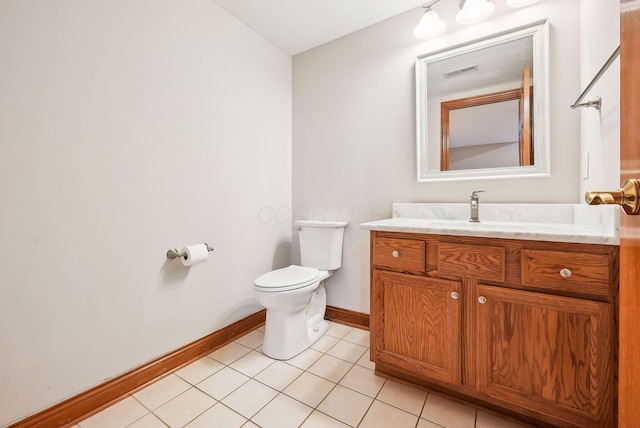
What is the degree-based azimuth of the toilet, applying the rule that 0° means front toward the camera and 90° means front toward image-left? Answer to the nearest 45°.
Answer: approximately 45°

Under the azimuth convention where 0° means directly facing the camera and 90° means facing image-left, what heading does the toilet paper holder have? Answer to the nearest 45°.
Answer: approximately 315°

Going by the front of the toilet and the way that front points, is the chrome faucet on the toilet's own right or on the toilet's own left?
on the toilet's own left

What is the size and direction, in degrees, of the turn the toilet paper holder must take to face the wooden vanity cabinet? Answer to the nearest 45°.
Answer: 0° — it already faces it

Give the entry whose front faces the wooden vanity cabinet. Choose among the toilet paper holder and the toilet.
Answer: the toilet paper holder

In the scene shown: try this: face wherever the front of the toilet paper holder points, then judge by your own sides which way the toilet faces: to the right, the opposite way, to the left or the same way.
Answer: to the right

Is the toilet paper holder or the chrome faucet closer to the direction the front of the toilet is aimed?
the toilet paper holder
